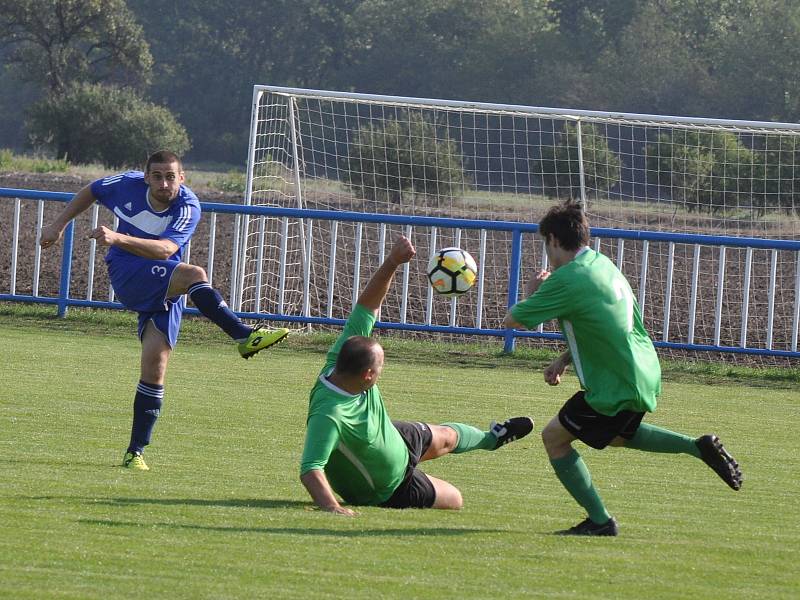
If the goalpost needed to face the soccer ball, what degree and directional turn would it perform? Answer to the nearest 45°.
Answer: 0° — it already faces it

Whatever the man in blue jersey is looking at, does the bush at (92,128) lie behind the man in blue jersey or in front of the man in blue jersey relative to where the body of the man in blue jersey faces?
behind

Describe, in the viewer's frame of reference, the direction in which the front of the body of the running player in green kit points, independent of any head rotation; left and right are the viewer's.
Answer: facing away from the viewer and to the left of the viewer

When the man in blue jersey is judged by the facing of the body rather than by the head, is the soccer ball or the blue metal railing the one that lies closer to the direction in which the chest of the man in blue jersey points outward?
the soccer ball

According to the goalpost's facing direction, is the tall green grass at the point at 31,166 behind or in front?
behind

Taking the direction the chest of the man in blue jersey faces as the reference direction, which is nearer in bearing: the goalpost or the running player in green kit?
the running player in green kit

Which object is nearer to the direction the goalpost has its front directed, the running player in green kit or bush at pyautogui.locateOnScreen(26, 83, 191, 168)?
the running player in green kit

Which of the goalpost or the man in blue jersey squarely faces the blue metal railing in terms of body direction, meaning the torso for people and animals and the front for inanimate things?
the goalpost

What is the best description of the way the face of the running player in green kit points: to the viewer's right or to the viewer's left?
to the viewer's left

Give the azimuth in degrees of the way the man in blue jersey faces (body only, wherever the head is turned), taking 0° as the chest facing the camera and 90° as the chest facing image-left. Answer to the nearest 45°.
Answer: approximately 0°

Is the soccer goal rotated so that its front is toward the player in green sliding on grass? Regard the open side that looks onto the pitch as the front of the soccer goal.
yes
